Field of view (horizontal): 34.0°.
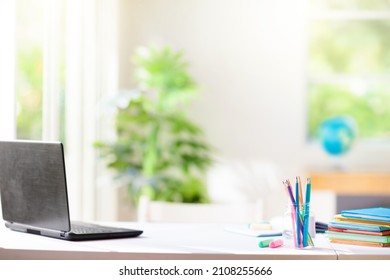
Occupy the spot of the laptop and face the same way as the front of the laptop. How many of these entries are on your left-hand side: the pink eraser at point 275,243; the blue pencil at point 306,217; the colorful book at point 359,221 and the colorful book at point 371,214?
0

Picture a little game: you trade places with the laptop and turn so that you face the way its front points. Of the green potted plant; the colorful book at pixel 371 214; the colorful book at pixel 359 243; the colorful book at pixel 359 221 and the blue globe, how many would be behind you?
0

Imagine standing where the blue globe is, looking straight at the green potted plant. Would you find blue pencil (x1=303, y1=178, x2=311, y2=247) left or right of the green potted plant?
left

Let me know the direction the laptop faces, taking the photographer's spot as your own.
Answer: facing away from the viewer and to the right of the viewer

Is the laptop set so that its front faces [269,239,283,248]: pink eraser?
no

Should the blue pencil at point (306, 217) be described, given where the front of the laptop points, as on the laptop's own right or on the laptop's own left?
on the laptop's own right

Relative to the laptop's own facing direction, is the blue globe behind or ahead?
ahead

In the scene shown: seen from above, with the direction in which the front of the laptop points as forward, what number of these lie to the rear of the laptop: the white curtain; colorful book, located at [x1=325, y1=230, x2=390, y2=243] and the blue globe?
0

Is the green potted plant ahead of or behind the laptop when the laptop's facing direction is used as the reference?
ahead

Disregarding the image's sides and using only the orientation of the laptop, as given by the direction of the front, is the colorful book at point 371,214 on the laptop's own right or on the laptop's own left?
on the laptop's own right

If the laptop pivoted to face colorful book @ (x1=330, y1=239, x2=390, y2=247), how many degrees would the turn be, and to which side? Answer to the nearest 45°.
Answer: approximately 45° to its right

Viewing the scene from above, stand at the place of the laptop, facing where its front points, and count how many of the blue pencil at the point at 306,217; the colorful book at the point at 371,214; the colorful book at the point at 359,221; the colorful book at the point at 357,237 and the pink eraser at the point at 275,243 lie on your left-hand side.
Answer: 0
